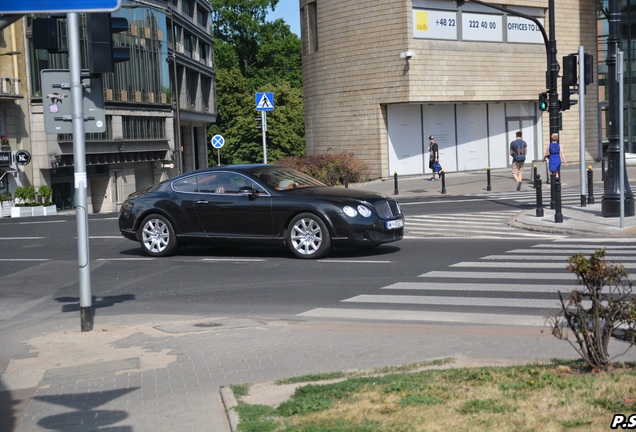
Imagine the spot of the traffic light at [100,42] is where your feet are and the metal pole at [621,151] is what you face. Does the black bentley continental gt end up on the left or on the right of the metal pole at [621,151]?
left

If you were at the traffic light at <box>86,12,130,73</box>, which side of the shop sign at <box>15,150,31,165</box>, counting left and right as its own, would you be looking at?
front

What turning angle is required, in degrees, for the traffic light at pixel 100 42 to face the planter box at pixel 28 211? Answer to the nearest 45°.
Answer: approximately 90° to its left

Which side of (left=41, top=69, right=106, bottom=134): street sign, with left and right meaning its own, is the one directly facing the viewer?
back

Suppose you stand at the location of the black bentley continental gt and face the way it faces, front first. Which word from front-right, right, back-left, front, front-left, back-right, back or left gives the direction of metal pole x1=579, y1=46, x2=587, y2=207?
left

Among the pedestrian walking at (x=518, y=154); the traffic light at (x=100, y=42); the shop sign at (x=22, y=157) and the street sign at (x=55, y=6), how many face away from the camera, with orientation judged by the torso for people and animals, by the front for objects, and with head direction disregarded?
1

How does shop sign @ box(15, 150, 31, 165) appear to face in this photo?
toward the camera

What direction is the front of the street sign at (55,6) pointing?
toward the camera
